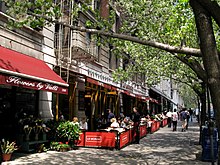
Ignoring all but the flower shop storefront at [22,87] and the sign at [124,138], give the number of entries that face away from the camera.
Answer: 0

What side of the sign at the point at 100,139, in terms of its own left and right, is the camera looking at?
front

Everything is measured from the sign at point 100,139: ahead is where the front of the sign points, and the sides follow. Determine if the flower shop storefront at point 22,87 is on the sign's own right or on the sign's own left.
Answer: on the sign's own right

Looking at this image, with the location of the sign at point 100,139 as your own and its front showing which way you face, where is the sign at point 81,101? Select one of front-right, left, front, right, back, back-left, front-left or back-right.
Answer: back

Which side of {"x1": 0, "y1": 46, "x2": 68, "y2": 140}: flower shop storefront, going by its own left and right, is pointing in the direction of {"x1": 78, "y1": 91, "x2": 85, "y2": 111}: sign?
left

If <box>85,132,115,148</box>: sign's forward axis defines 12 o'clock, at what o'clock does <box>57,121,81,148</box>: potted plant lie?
The potted plant is roughly at 2 o'clock from the sign.

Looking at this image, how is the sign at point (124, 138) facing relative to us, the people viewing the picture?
facing the viewer and to the right of the viewer

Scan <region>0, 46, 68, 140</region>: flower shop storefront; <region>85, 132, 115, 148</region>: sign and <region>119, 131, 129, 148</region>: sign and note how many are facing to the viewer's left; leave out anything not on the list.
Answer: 0

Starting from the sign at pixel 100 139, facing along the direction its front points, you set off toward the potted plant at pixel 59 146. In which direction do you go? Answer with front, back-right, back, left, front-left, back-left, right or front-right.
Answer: front-right

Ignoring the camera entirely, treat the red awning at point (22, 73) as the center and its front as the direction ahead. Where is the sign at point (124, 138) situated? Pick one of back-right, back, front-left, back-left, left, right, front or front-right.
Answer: left
